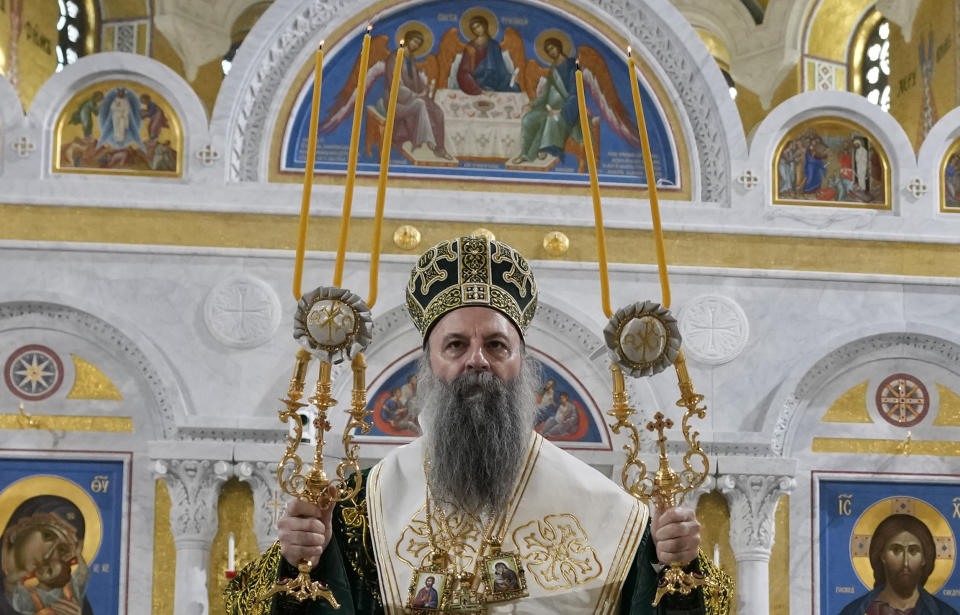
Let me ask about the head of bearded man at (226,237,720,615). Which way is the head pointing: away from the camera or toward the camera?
toward the camera

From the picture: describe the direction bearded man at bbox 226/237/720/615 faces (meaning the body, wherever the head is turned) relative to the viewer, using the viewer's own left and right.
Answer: facing the viewer

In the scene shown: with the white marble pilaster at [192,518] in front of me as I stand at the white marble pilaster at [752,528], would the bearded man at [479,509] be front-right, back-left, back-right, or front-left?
front-left

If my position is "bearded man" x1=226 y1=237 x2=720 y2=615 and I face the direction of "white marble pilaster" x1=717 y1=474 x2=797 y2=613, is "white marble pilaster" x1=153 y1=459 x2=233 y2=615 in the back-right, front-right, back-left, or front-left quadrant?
front-left

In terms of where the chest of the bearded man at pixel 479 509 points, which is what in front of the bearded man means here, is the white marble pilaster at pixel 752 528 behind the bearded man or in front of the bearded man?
behind

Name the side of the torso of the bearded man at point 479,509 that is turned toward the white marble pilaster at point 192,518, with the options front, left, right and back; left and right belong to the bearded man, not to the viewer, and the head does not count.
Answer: back
